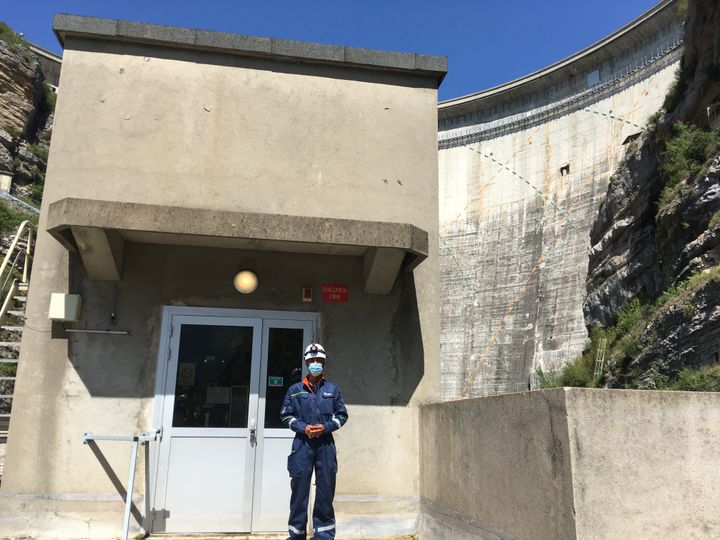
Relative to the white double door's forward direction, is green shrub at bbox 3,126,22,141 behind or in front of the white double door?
behind

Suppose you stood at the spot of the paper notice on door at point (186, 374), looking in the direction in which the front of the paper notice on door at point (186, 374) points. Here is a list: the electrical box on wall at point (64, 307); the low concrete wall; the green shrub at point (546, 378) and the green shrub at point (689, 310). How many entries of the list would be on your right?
1

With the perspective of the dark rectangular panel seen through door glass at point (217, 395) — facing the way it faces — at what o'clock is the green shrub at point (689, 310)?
The green shrub is roughly at 8 o'clock from the dark rectangular panel seen through door glass.

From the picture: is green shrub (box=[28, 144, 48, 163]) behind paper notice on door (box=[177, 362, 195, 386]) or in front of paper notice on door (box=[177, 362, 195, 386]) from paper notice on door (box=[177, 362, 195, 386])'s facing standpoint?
behind

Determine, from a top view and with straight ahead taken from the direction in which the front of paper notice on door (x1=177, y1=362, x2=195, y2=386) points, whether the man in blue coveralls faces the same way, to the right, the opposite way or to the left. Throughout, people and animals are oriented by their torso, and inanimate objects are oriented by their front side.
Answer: the same way

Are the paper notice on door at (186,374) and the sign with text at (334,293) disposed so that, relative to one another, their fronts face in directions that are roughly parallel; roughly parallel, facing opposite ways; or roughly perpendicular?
roughly parallel

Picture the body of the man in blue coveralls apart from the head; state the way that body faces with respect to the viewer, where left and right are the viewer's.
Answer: facing the viewer

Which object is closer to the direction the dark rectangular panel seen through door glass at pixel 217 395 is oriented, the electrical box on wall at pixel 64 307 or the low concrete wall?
the low concrete wall

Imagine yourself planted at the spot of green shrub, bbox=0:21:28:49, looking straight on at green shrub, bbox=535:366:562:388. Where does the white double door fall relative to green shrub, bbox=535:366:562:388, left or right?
right

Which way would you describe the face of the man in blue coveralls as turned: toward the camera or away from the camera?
toward the camera

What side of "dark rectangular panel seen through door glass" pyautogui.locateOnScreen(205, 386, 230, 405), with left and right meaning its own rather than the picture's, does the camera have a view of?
front

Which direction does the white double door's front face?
toward the camera

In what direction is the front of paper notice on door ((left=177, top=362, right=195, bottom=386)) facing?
toward the camera
